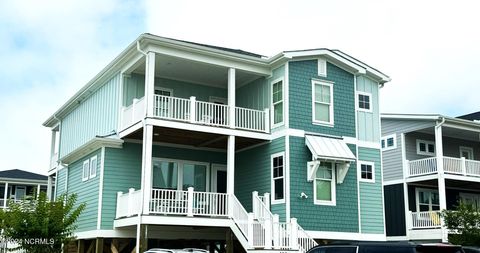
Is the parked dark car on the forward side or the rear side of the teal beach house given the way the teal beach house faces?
on the forward side
